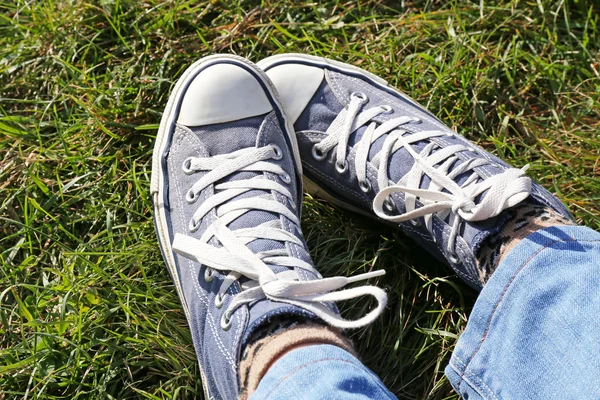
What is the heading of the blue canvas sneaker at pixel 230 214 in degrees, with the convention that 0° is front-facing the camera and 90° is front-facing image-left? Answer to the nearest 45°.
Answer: approximately 180°

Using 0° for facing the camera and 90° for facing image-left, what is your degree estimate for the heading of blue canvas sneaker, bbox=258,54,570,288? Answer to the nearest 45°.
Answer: approximately 135°
